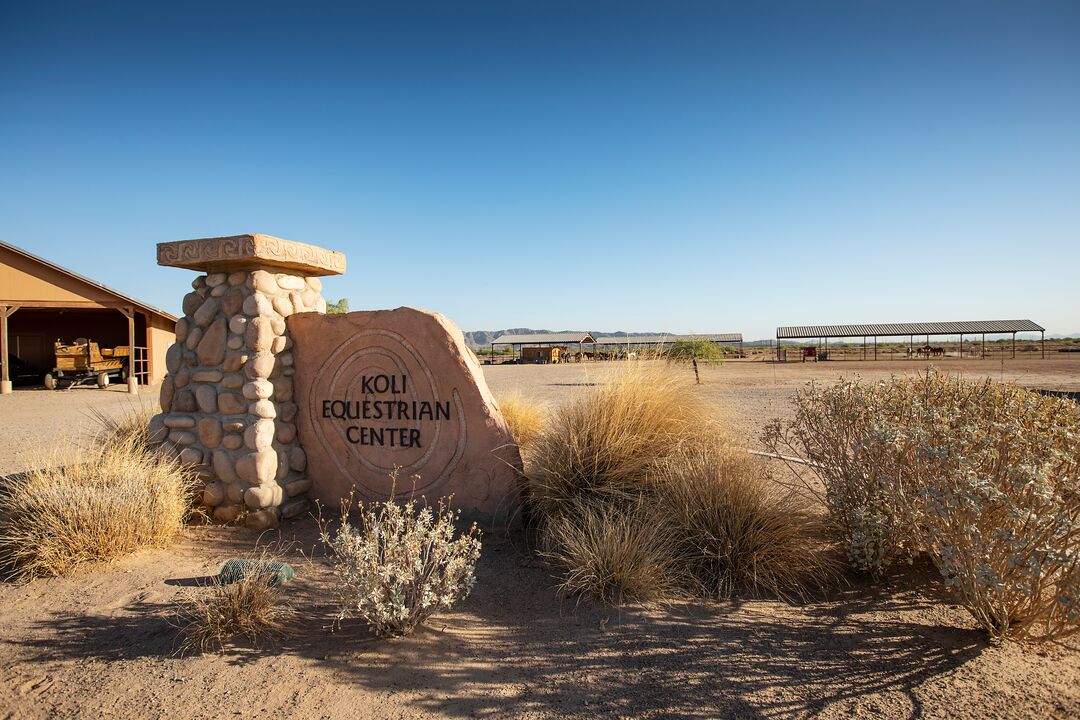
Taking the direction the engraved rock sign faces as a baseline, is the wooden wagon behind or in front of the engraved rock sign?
behind

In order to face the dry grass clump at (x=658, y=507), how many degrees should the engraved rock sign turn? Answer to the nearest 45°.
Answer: approximately 45° to its left

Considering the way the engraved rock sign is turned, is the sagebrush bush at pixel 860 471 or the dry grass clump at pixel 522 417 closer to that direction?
the sagebrush bush

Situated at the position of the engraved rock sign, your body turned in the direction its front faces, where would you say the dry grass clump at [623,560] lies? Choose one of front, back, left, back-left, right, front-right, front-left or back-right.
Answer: front-left

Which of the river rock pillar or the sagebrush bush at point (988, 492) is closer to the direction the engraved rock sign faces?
the sagebrush bush

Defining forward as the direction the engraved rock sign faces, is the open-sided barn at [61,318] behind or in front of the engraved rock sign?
behind

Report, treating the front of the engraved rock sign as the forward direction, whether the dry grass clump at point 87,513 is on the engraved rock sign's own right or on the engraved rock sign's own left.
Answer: on the engraved rock sign's own right

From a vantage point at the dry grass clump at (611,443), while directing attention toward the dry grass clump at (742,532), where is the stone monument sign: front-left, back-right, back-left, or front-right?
back-right

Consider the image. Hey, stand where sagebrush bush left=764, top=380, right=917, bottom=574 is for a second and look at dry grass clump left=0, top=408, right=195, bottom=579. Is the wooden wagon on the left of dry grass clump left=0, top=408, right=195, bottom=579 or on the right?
right

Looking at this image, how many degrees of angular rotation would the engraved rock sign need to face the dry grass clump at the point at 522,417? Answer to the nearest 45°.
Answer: approximately 135° to its left

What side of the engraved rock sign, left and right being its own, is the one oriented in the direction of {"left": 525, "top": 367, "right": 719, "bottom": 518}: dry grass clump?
left

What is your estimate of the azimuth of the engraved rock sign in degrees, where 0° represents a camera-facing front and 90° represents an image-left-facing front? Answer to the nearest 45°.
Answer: approximately 0°

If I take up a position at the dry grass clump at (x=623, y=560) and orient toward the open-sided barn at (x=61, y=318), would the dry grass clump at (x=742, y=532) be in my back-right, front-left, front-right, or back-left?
back-right

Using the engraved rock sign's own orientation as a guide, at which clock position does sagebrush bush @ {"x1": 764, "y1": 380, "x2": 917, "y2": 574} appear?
The sagebrush bush is roughly at 10 o'clock from the engraved rock sign.

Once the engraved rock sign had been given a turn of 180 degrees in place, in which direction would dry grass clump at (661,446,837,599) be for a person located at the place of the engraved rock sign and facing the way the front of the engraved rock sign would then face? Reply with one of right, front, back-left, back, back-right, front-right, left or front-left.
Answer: back-right

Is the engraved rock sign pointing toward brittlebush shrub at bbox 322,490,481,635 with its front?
yes

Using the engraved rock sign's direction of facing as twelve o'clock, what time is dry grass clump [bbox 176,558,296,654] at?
The dry grass clump is roughly at 1 o'clock from the engraved rock sign.

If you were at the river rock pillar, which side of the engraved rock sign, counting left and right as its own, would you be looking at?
right
